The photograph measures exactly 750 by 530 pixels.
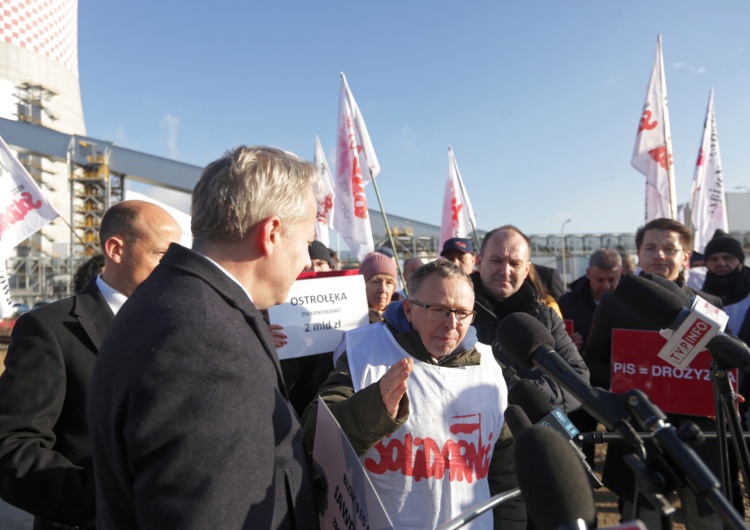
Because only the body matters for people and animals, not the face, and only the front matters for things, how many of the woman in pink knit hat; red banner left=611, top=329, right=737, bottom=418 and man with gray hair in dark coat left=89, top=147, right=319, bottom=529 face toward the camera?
2

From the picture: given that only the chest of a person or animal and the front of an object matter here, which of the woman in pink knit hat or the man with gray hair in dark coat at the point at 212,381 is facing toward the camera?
the woman in pink knit hat

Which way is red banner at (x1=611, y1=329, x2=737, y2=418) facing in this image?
toward the camera

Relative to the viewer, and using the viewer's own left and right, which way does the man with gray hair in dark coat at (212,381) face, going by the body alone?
facing away from the viewer and to the right of the viewer

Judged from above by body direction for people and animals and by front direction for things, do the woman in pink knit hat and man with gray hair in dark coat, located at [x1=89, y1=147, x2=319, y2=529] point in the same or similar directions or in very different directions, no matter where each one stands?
very different directions

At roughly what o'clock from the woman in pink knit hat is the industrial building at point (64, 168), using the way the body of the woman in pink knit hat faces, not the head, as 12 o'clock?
The industrial building is roughly at 5 o'clock from the woman in pink knit hat.

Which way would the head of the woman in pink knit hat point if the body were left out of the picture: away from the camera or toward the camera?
toward the camera

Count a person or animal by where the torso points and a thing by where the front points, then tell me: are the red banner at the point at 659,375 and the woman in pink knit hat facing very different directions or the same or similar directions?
same or similar directions

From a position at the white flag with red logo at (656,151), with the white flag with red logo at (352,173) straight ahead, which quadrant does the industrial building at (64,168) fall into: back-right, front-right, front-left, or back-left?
front-right

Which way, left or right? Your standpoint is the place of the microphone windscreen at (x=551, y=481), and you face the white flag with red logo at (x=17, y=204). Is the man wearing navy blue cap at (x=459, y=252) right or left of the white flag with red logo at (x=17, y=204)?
right

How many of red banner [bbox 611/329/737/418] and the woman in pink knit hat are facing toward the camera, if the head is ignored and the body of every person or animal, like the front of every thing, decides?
2

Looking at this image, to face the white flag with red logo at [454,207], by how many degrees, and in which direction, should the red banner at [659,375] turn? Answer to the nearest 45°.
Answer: approximately 135° to its right

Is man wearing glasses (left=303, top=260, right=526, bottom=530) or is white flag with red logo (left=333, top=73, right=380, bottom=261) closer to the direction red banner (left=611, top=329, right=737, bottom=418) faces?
the man wearing glasses

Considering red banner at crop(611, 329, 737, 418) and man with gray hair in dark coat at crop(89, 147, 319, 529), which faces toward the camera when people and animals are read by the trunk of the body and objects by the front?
the red banner

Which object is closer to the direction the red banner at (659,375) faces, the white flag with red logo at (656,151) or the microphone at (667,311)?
the microphone

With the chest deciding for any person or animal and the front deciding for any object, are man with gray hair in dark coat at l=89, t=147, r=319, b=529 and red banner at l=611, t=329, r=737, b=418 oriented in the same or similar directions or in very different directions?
very different directions

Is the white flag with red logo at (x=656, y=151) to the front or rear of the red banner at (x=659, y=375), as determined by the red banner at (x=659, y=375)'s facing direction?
to the rear

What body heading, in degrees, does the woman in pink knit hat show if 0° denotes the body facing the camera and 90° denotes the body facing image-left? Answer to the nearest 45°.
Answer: approximately 0°

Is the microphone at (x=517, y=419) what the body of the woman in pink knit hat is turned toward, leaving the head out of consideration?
yes

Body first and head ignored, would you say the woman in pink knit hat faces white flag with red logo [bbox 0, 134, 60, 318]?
no

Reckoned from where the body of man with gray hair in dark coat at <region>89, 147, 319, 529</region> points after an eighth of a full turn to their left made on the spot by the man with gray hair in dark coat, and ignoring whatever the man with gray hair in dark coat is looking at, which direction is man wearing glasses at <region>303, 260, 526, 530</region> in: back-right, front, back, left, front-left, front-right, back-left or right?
front-right
